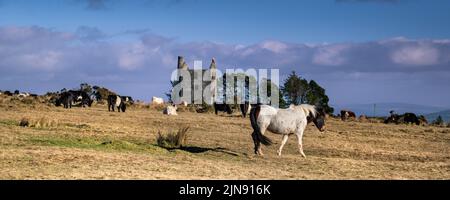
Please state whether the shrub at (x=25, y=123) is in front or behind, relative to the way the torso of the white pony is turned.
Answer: behind

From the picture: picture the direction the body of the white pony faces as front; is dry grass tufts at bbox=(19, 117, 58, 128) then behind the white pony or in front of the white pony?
behind

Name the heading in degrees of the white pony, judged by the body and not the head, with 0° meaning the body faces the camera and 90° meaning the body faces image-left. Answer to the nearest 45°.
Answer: approximately 270°
